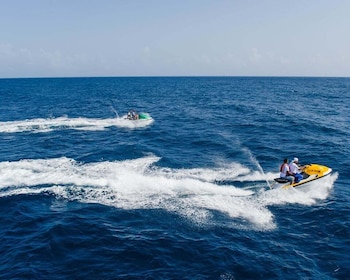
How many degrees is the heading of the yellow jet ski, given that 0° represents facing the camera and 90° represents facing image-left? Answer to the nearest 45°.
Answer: approximately 270°

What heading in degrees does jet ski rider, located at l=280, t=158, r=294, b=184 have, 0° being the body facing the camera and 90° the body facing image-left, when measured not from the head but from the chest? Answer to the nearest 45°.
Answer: approximately 270°
